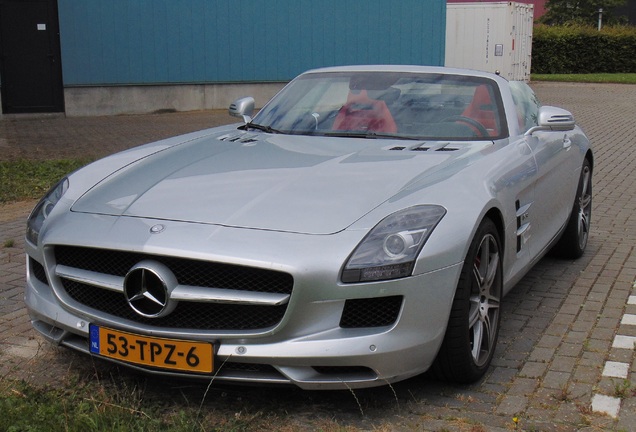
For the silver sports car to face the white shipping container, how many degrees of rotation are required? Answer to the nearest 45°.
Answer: approximately 135° to its right

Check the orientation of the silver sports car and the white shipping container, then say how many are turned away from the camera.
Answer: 0

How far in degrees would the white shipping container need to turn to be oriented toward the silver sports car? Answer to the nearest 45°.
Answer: approximately 45° to its right

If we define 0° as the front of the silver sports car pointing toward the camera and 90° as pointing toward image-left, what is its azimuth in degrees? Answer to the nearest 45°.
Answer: approximately 45°

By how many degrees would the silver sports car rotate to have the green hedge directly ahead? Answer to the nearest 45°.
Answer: approximately 135° to its right
